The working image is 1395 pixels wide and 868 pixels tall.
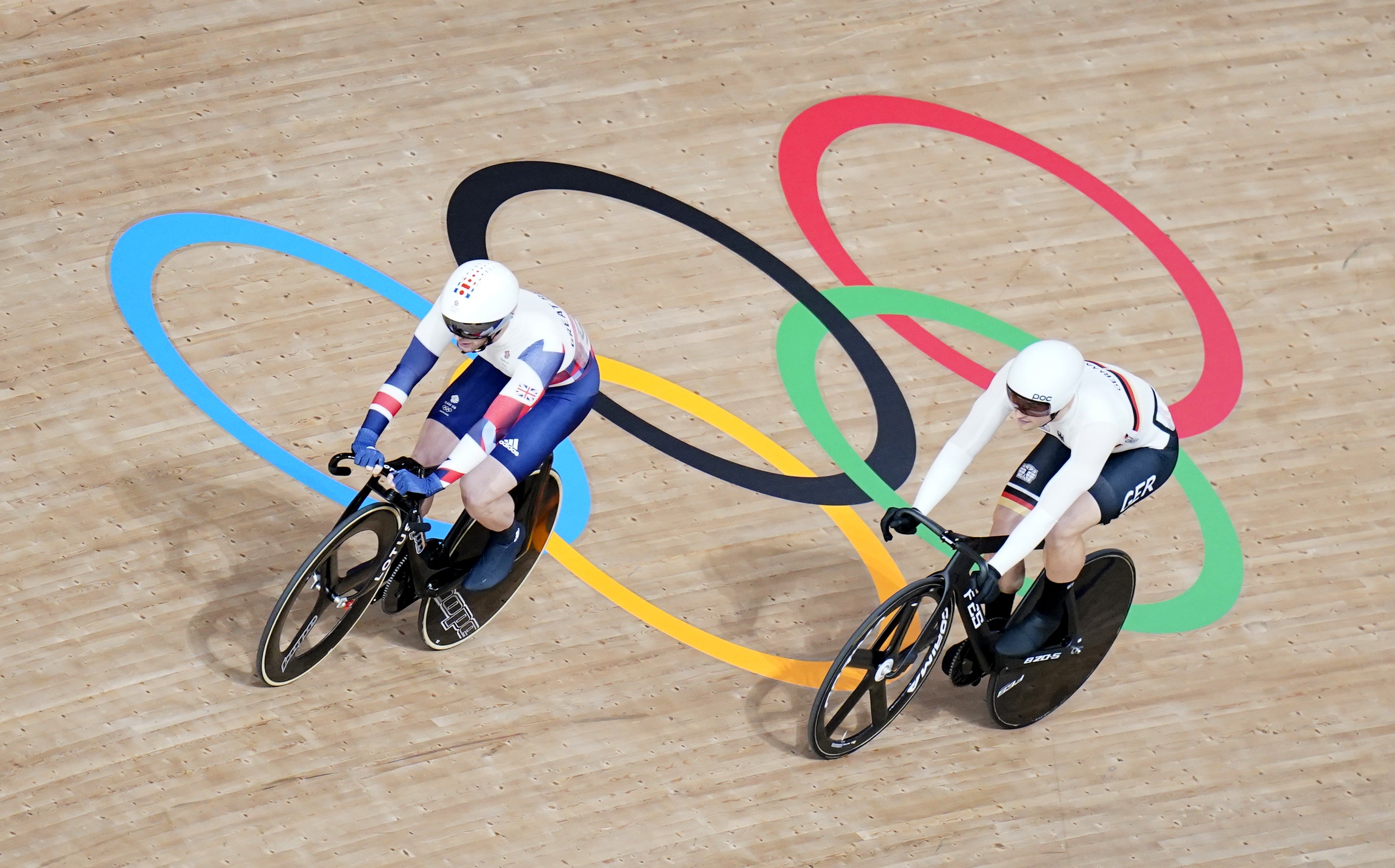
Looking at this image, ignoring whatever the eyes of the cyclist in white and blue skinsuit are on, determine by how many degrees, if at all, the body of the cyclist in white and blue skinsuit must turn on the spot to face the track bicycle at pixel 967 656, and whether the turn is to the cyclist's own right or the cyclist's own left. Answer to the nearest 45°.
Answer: approximately 135° to the cyclist's own left

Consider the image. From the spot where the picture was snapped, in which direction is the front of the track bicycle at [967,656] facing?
facing the viewer and to the left of the viewer

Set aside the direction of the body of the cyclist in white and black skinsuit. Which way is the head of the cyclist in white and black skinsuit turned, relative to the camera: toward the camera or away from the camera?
toward the camera

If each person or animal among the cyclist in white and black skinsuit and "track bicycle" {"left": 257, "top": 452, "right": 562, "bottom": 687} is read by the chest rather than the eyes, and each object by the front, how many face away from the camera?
0

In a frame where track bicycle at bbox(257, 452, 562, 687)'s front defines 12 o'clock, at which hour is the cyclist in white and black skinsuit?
The cyclist in white and black skinsuit is roughly at 8 o'clock from the track bicycle.

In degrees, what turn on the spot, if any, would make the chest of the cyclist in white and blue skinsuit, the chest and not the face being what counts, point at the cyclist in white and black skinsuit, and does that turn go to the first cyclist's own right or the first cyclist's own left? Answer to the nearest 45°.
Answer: approximately 135° to the first cyclist's own left

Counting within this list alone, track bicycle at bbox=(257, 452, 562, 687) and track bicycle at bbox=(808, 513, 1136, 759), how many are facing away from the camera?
0

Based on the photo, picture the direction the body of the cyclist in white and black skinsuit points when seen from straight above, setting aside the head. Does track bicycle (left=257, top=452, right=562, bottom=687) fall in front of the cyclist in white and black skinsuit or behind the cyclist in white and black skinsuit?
in front

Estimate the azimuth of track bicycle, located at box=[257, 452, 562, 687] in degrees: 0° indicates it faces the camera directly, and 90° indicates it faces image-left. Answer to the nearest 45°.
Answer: approximately 45°

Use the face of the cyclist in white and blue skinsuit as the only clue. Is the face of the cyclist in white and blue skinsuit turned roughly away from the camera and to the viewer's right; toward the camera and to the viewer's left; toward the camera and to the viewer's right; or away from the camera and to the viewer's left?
toward the camera and to the viewer's left
